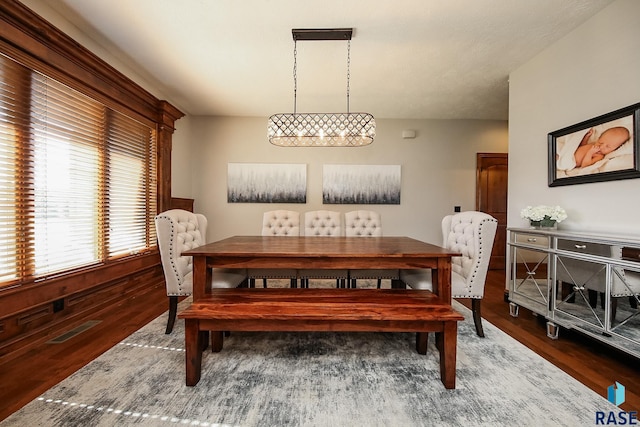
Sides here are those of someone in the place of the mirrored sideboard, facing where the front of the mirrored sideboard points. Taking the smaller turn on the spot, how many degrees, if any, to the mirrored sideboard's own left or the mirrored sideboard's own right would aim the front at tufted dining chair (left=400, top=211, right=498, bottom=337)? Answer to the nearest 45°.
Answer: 0° — it already faces it

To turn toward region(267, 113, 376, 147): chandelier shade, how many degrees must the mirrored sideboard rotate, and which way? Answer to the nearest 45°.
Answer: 0° — it already faces it

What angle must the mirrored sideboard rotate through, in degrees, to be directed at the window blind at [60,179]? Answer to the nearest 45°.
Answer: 0° — it already faces it

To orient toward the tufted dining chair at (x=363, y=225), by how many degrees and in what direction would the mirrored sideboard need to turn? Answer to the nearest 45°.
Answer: approximately 45° to its right

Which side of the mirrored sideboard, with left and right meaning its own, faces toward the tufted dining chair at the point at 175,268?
front

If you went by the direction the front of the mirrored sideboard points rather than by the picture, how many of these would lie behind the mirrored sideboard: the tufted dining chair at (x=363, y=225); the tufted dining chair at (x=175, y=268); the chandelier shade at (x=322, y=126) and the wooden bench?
0

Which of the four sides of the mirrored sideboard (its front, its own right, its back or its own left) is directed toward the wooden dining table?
front

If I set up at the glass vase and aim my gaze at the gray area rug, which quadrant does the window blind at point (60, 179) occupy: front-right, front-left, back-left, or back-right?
front-right

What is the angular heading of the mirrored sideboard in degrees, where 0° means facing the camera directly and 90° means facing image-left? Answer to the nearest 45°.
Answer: approximately 45°
